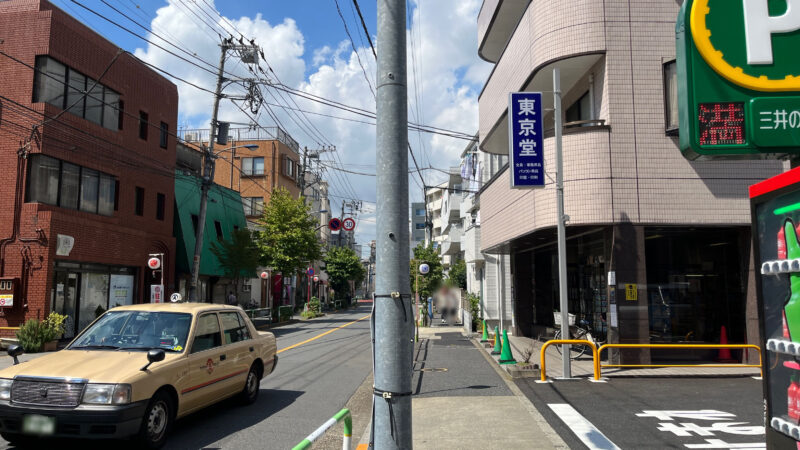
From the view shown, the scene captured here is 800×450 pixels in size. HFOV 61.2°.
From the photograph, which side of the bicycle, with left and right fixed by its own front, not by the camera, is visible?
left

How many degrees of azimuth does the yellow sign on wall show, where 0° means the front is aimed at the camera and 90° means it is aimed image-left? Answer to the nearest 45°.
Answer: approximately 0°

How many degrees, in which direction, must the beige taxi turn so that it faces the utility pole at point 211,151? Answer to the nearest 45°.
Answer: approximately 135° to its right

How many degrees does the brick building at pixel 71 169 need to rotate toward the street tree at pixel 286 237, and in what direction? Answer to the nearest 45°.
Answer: approximately 90° to its left

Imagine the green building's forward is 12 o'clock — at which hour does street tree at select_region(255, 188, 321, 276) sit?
The street tree is roughly at 10 o'clock from the green building.

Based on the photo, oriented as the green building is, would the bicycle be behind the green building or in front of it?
in front

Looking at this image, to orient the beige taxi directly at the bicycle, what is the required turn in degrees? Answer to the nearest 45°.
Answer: approximately 180°

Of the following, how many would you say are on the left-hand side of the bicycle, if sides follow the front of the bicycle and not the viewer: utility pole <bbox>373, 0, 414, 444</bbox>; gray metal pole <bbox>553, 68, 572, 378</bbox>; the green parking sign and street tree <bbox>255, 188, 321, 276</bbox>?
3

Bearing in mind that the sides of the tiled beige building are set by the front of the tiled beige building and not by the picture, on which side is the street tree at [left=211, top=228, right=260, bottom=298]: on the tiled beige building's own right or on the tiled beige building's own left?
on the tiled beige building's own right

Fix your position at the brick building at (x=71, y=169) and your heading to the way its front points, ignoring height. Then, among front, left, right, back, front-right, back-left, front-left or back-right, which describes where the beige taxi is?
front-right
